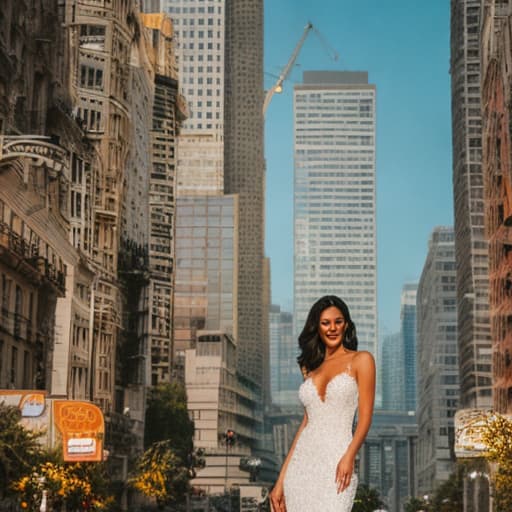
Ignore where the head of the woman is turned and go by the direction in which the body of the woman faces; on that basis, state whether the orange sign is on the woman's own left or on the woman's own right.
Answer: on the woman's own right

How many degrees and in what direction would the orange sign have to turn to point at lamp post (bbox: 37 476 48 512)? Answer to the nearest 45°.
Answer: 0° — it already faces it

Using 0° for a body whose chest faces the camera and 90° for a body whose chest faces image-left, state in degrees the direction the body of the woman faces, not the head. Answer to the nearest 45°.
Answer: approximately 45°

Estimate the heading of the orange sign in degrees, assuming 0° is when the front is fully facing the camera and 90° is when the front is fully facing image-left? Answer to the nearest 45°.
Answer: approximately 0°

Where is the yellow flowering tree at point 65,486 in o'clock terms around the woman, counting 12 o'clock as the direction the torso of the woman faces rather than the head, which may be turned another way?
The yellow flowering tree is roughly at 4 o'clock from the woman.
